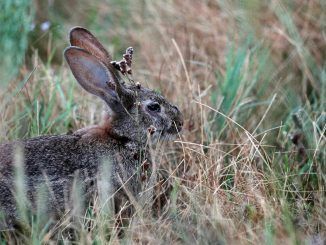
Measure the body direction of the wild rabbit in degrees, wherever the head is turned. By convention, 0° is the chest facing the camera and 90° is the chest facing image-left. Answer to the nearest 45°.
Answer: approximately 270°
